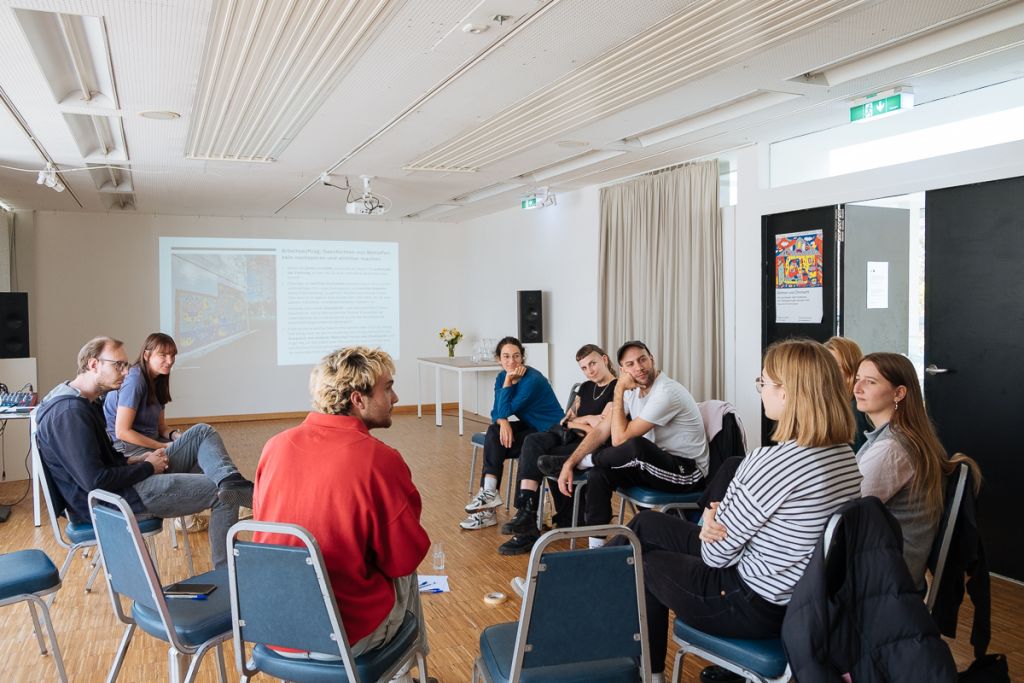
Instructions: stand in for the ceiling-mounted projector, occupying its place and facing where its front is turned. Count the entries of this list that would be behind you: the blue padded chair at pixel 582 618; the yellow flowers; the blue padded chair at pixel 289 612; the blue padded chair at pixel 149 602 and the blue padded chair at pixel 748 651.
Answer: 4

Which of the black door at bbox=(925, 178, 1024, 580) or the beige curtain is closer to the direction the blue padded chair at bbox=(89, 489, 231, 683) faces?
the beige curtain

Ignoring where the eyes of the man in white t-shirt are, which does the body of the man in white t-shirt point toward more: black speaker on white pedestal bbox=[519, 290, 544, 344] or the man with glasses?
the man with glasses

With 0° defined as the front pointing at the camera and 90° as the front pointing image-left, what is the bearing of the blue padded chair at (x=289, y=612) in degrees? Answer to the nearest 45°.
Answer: approximately 225°

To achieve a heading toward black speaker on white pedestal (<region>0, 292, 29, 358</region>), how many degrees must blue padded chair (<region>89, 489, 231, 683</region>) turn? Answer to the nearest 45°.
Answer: approximately 45° to its left

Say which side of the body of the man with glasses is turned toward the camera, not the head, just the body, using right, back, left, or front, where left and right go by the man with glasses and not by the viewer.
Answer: right

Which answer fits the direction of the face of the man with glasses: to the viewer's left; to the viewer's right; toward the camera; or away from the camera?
to the viewer's right

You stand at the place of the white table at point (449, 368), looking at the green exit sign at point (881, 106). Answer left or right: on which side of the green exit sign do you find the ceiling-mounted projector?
right

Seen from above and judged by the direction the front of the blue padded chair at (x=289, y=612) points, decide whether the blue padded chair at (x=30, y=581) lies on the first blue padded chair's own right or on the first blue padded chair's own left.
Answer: on the first blue padded chair's own left

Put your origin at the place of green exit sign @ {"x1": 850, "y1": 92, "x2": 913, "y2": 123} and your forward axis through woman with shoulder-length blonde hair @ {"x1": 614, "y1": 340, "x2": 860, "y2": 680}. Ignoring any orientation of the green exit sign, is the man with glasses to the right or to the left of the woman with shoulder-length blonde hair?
right

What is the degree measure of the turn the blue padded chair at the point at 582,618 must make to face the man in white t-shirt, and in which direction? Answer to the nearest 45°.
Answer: approximately 45° to its right

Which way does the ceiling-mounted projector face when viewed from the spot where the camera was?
facing away from the viewer
